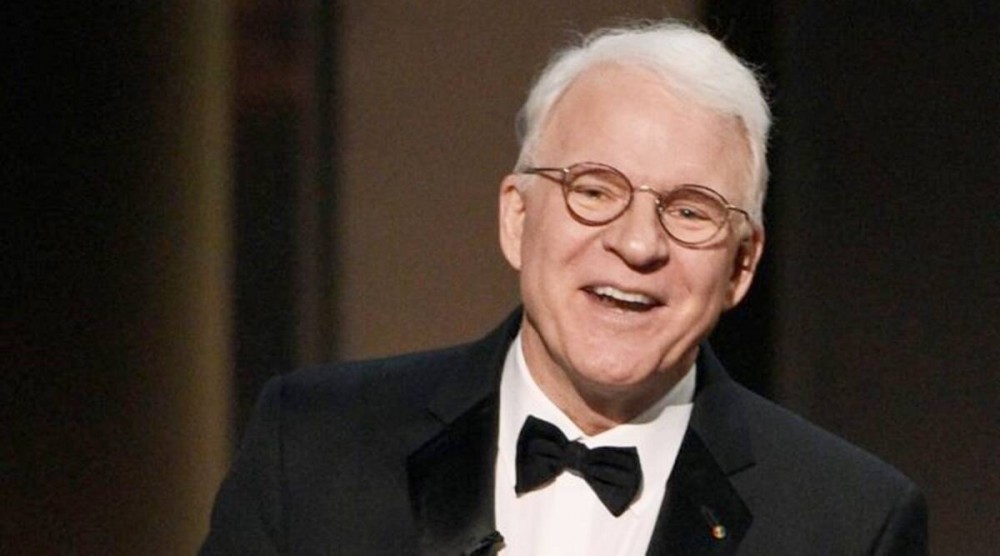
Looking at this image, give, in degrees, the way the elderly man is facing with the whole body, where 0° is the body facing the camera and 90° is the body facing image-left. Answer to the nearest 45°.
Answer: approximately 0°
